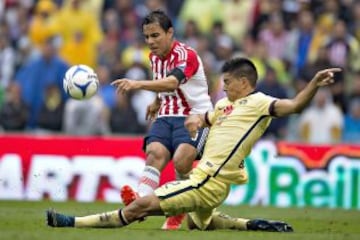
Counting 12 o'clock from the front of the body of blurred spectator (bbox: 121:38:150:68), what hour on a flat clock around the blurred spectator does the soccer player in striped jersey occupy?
The soccer player in striped jersey is roughly at 12 o'clock from the blurred spectator.

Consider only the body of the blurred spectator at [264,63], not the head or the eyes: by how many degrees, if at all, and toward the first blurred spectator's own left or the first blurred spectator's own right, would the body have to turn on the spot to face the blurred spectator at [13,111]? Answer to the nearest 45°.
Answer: approximately 90° to the first blurred spectator's own right

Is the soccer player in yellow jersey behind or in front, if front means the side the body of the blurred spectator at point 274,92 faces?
in front
